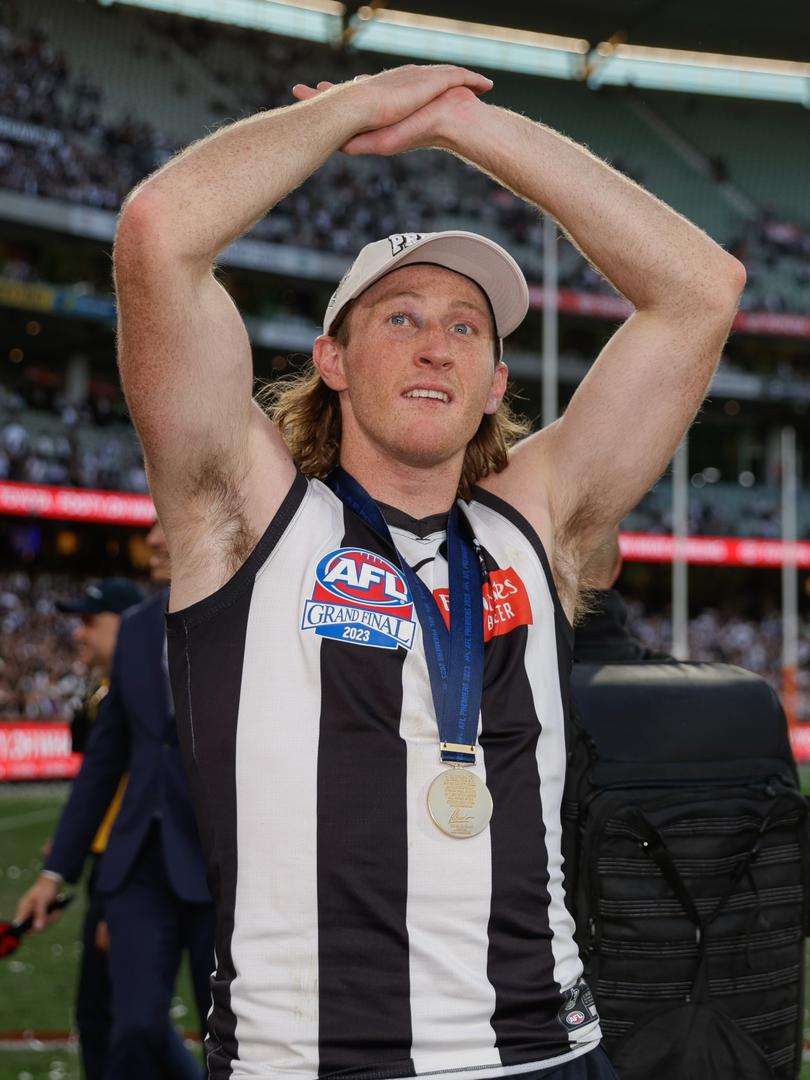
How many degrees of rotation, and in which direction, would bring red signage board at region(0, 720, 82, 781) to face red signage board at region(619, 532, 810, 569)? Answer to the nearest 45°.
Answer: approximately 135° to its left

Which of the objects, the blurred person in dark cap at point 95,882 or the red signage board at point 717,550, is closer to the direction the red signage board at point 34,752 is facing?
the blurred person in dark cap

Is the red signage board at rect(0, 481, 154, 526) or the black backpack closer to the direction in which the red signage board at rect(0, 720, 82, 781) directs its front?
the black backpack

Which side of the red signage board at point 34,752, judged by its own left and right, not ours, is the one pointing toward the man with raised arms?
front

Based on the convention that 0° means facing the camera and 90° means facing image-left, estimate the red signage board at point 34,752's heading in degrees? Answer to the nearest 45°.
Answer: approximately 0°

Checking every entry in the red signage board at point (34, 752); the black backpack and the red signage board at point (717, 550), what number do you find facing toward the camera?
3

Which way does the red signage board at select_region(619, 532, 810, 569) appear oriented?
toward the camera

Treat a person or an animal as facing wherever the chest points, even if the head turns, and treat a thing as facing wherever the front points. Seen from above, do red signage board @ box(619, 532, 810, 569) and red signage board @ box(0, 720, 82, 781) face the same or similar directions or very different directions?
same or similar directions

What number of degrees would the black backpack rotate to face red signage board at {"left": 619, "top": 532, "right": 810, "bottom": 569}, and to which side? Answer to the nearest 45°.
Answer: approximately 180°

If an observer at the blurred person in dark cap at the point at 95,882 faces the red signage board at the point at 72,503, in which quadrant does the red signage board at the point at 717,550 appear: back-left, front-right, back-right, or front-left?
front-right

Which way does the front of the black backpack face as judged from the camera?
facing the viewer
